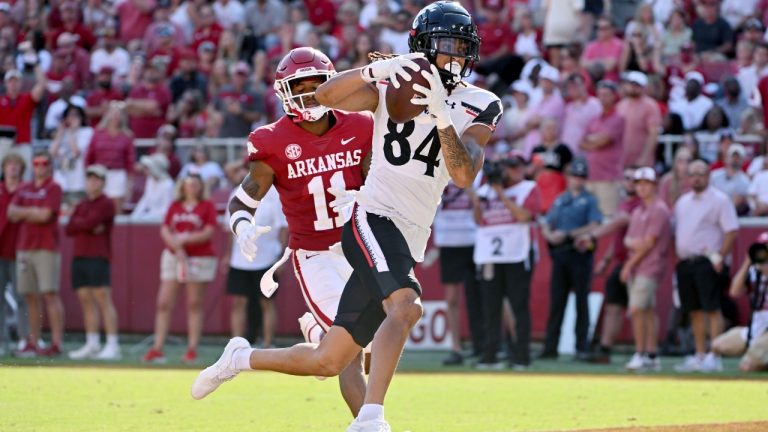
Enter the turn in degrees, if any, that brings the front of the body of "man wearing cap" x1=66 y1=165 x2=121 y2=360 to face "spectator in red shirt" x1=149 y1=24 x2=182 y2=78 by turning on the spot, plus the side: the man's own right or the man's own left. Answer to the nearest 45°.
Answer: approximately 135° to the man's own right

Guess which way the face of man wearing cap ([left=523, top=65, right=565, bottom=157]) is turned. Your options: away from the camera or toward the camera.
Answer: toward the camera

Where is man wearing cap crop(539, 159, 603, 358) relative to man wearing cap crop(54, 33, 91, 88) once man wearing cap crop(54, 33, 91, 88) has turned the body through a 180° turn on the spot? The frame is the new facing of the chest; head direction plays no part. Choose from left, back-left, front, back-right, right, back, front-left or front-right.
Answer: right

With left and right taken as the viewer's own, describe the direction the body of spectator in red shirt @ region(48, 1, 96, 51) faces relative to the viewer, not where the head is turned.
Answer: facing the viewer

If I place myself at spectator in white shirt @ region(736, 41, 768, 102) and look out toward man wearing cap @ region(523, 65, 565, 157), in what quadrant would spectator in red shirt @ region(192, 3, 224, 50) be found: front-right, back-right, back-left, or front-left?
front-right

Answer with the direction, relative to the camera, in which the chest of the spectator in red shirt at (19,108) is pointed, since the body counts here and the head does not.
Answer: toward the camera

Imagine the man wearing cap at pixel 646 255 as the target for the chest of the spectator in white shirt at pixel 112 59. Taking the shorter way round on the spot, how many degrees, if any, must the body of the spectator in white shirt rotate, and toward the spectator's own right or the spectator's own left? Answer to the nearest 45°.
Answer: approximately 45° to the spectator's own left

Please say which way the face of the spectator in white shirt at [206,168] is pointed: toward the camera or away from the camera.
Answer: toward the camera

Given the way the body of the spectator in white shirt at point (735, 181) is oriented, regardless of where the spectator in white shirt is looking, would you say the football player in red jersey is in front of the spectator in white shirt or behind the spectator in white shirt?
in front

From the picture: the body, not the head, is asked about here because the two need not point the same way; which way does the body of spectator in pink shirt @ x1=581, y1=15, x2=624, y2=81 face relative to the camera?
toward the camera

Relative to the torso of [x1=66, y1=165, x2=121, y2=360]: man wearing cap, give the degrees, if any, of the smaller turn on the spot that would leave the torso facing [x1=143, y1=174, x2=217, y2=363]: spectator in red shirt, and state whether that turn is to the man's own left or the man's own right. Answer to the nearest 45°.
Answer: approximately 90° to the man's own left

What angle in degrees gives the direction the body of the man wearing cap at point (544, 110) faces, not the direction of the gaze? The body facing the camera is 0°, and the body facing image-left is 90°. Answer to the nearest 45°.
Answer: approximately 45°

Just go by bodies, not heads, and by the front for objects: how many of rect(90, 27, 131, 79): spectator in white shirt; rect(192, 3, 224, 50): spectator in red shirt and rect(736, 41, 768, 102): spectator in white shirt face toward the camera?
3

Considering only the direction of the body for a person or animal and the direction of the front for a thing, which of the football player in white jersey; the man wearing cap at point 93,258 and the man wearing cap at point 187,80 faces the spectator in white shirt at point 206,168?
the man wearing cap at point 187,80

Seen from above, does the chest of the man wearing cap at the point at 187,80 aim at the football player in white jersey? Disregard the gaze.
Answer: yes

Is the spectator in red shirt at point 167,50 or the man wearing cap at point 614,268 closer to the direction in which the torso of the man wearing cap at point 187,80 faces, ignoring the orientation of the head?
the man wearing cap

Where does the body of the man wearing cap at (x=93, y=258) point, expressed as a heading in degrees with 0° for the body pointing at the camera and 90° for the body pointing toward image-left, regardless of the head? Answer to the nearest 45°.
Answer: approximately 45°
